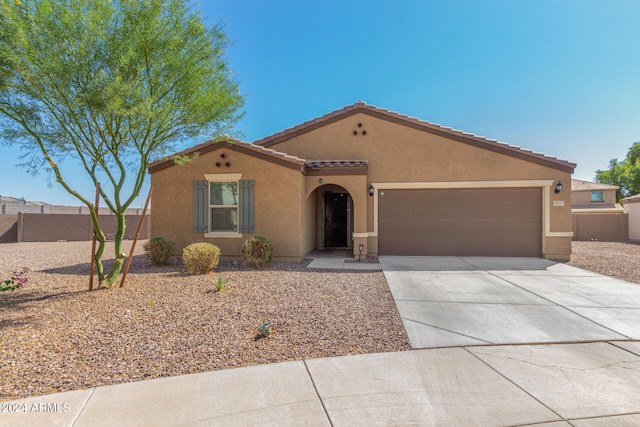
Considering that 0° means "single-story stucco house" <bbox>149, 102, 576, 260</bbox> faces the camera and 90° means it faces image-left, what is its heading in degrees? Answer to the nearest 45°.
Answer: approximately 0°

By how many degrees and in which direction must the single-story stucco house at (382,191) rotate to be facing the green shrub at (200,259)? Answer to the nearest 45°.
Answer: approximately 45° to its right

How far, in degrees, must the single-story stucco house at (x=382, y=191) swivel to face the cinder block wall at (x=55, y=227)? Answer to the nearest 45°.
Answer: approximately 90° to its right

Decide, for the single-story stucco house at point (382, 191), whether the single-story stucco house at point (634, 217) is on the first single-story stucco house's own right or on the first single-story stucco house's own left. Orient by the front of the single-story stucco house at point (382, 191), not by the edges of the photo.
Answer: on the first single-story stucco house's own left

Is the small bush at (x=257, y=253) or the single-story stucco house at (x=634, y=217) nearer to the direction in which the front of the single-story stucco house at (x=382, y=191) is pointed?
the small bush

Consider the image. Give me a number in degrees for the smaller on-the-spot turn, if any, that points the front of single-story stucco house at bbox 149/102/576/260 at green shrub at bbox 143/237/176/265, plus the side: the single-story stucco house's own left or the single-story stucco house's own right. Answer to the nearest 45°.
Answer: approximately 90° to the single-story stucco house's own right

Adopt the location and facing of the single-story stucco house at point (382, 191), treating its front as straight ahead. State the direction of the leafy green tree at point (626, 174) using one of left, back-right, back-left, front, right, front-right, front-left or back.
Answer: back-left
